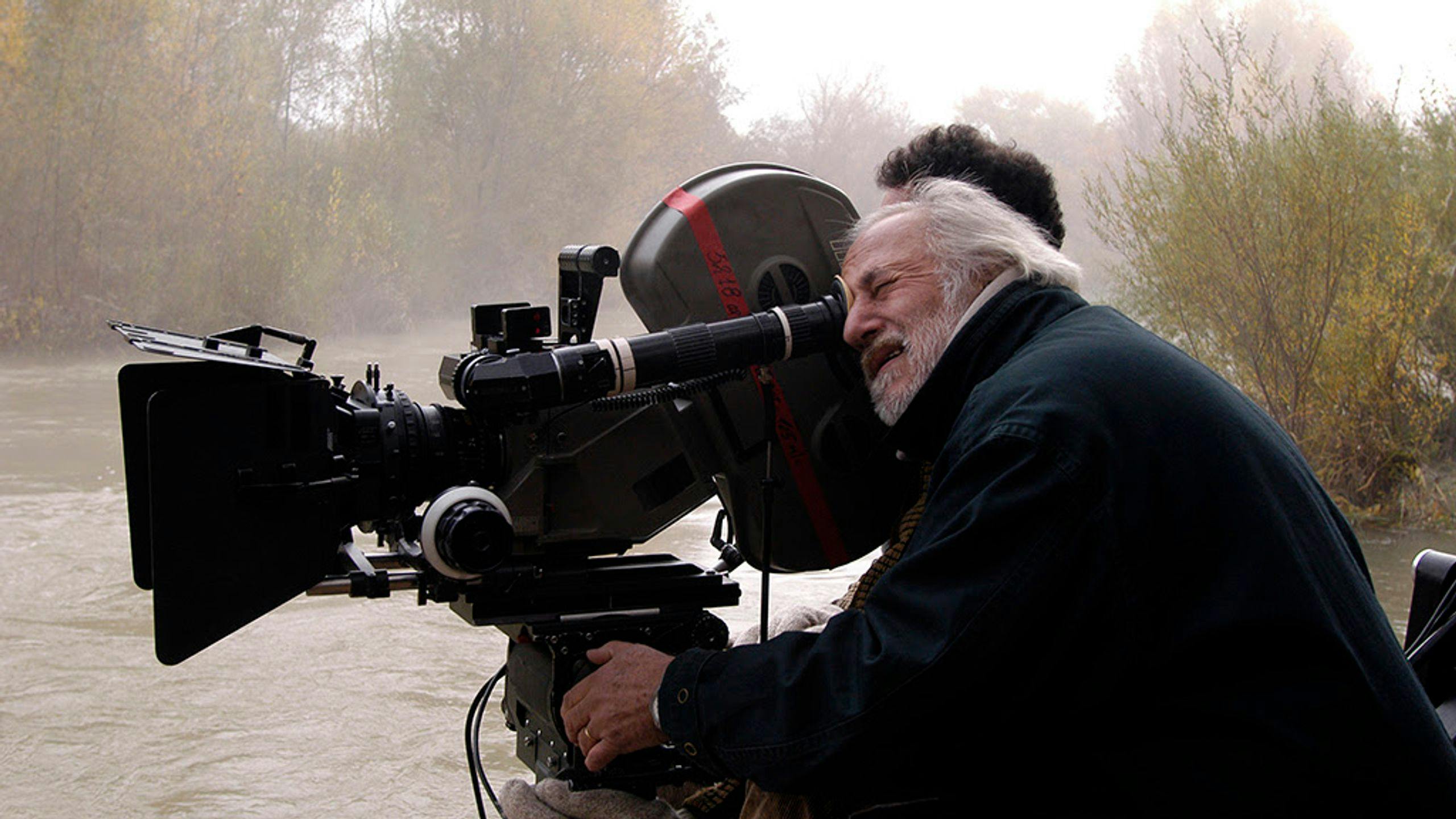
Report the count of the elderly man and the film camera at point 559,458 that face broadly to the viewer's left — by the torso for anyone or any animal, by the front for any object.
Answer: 2

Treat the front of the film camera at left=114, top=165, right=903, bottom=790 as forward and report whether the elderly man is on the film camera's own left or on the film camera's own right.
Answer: on the film camera's own left

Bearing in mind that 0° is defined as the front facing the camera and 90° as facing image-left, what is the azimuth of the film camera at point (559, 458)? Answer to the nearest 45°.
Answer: approximately 90°

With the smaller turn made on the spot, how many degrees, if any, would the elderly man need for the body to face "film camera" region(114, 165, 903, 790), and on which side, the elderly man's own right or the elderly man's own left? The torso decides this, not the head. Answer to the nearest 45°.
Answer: approximately 45° to the elderly man's own right

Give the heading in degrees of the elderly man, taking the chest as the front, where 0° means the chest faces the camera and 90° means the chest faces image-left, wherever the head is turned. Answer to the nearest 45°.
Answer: approximately 90°

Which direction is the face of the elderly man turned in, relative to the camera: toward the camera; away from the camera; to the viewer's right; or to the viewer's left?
to the viewer's left
